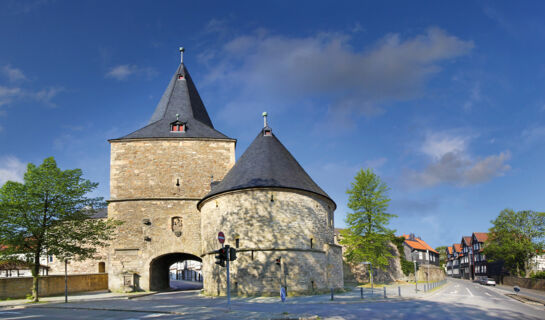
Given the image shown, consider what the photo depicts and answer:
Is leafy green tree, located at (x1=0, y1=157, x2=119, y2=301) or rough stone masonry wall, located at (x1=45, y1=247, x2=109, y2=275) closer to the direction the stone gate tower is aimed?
the leafy green tree

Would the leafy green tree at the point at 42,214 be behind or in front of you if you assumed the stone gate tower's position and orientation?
in front

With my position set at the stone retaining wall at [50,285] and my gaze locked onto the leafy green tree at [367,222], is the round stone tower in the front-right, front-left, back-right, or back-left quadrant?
front-right

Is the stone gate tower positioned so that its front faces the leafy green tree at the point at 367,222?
no

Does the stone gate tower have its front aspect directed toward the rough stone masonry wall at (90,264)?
no
